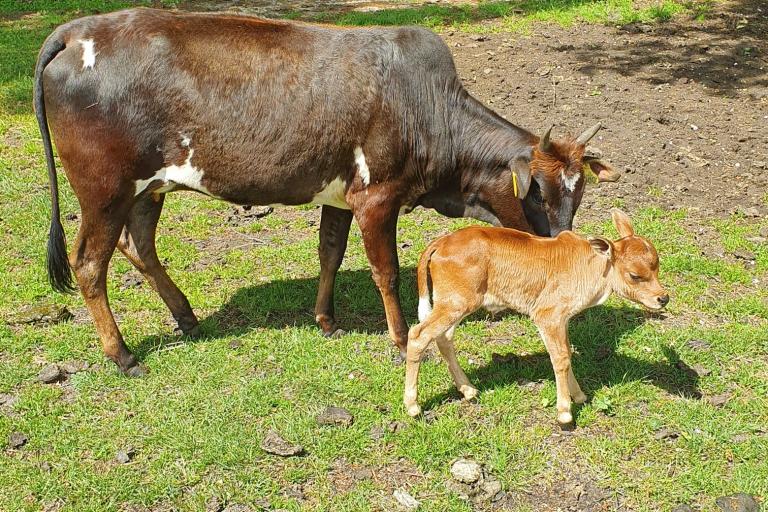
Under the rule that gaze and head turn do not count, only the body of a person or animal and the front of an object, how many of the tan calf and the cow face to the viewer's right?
2

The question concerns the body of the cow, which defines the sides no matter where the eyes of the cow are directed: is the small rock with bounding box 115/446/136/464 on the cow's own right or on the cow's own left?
on the cow's own right

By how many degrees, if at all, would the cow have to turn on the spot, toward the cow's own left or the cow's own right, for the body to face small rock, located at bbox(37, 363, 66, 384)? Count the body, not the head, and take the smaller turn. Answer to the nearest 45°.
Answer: approximately 135° to the cow's own right

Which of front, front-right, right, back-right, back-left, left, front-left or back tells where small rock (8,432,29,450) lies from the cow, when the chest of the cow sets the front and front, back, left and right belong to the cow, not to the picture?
back-right

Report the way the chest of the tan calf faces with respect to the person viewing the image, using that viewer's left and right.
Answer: facing to the right of the viewer

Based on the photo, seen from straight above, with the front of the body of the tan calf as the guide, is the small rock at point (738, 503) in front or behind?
in front

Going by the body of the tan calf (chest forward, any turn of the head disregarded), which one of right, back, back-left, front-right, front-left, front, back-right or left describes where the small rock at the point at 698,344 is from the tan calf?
front-left

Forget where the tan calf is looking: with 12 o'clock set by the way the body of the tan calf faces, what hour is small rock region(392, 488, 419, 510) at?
The small rock is roughly at 4 o'clock from the tan calf.

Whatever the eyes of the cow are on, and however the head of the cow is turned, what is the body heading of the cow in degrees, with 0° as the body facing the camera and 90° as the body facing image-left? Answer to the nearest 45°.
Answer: approximately 270°
